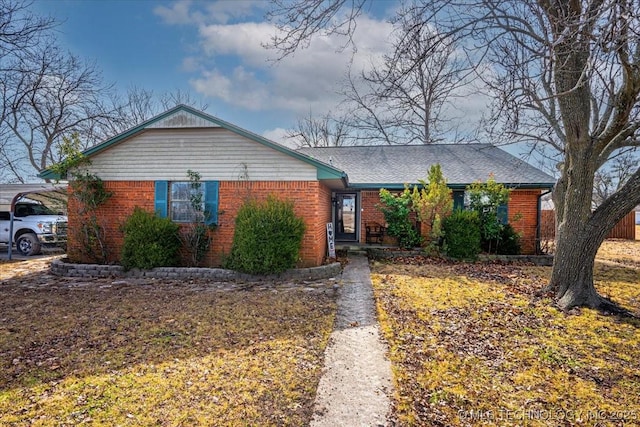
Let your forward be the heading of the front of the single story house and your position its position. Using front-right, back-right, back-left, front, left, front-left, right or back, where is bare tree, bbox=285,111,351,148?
back

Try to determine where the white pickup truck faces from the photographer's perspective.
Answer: facing the viewer and to the right of the viewer

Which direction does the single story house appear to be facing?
toward the camera

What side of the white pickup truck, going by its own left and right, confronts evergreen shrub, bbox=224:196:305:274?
front

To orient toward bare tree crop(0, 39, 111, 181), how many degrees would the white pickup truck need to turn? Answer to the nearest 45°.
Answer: approximately 135° to its left

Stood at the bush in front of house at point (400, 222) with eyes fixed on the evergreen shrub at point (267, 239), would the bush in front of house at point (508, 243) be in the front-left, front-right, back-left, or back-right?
back-left

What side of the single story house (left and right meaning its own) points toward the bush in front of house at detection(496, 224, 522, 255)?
left

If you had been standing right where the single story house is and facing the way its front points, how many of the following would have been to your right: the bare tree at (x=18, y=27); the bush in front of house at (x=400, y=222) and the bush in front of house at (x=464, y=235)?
1

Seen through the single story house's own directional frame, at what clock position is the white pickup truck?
The white pickup truck is roughly at 4 o'clock from the single story house.

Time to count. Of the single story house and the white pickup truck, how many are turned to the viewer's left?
0

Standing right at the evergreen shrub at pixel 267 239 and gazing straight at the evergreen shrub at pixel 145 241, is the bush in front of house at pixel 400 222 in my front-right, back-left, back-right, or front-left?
back-right

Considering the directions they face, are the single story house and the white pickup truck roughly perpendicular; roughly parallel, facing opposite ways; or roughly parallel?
roughly perpendicular

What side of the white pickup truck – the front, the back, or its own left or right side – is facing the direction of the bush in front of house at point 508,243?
front

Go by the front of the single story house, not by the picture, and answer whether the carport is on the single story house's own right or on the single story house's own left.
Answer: on the single story house's own right

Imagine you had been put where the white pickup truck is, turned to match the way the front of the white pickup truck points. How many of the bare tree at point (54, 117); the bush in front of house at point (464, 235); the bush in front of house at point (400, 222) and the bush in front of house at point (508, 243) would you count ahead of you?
3
